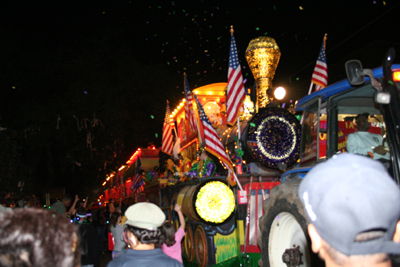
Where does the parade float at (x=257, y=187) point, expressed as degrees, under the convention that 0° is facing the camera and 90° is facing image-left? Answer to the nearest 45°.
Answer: approximately 315°

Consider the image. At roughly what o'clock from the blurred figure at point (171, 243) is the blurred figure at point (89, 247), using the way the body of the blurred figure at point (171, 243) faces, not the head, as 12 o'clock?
the blurred figure at point (89, 247) is roughly at 9 o'clock from the blurred figure at point (171, 243).

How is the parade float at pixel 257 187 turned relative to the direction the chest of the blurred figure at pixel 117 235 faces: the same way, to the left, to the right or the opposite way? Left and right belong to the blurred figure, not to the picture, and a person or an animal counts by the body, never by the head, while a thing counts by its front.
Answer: to the right

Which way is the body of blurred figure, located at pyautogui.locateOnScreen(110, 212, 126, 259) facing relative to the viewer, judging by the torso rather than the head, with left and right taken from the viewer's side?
facing away from the viewer and to the right of the viewer

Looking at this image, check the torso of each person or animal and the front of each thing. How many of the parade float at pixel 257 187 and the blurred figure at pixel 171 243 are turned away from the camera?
1

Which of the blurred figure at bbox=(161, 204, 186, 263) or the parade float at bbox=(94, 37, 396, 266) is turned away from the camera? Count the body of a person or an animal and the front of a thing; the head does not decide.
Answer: the blurred figure

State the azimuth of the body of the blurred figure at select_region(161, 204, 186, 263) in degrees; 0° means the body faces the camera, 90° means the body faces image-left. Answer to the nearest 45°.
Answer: approximately 180°

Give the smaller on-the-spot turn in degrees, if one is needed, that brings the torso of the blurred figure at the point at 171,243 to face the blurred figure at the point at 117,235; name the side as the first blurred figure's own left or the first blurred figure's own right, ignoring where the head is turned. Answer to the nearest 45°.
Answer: approximately 45° to the first blurred figure's own left
